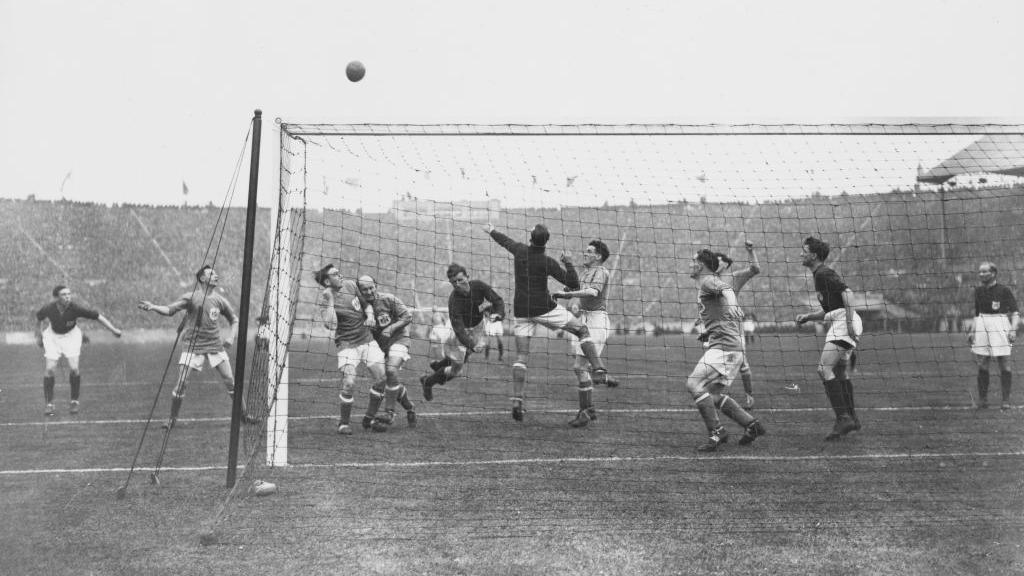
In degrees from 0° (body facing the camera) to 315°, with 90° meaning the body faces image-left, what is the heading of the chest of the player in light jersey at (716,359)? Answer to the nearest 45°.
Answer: approximately 90°

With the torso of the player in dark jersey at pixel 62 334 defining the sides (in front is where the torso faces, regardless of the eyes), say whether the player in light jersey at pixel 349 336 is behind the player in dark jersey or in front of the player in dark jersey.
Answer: in front

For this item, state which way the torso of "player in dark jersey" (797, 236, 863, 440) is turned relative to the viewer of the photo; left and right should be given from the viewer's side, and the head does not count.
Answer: facing to the left of the viewer

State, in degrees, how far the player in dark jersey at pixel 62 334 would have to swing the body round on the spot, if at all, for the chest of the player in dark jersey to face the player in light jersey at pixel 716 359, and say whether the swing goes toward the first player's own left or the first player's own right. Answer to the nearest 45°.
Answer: approximately 45° to the first player's own left

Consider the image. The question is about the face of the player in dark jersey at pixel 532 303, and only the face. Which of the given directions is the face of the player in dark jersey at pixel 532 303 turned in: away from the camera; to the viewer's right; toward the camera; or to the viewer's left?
away from the camera

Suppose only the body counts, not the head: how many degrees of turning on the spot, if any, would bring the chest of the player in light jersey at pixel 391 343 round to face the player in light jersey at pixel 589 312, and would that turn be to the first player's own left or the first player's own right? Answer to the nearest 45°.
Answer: approximately 135° to the first player's own left

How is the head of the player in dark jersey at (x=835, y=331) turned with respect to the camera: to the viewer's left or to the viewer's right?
to the viewer's left

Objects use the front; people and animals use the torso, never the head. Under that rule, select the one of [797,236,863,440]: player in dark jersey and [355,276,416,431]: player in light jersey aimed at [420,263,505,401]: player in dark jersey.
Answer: [797,236,863,440]: player in dark jersey

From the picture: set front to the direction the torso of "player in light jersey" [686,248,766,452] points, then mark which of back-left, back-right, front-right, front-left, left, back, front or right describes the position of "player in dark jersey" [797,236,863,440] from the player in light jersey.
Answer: back-right

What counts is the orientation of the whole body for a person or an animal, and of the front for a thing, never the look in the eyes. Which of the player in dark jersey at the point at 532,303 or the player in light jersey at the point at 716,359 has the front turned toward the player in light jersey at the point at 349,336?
the player in light jersey at the point at 716,359

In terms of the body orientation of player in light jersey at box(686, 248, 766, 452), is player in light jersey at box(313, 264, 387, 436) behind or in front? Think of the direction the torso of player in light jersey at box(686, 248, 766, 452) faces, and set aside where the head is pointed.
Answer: in front

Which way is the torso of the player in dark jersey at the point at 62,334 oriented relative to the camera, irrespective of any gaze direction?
toward the camera

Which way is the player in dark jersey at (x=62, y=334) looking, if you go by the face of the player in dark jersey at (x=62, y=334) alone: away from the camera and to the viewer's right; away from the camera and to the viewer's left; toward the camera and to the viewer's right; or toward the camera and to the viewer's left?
toward the camera and to the viewer's right

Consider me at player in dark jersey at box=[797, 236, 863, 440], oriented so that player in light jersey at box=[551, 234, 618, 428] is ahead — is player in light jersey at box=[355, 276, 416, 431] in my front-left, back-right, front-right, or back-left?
front-left

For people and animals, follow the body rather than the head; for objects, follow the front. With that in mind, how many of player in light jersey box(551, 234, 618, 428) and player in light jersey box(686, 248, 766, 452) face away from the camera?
0

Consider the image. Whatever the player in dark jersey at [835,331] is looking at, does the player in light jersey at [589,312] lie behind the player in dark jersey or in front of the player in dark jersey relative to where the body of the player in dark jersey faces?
in front

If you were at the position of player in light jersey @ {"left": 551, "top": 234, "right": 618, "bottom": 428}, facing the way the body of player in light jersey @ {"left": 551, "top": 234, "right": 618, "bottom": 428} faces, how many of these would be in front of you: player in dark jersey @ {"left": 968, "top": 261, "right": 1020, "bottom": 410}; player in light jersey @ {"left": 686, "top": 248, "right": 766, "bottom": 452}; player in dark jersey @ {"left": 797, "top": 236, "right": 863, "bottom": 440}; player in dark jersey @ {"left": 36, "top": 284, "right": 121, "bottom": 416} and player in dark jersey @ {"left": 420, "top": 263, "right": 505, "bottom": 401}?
2
